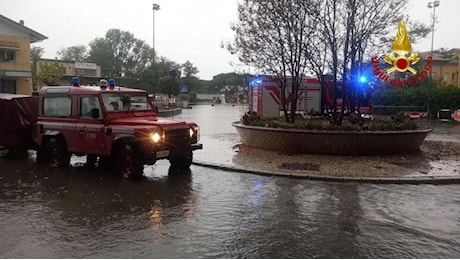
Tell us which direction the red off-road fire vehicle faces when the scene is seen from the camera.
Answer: facing the viewer and to the right of the viewer

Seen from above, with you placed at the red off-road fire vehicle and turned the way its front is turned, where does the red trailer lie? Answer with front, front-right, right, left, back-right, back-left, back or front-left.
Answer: back

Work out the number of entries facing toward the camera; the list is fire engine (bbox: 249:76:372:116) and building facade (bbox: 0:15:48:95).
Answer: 1
